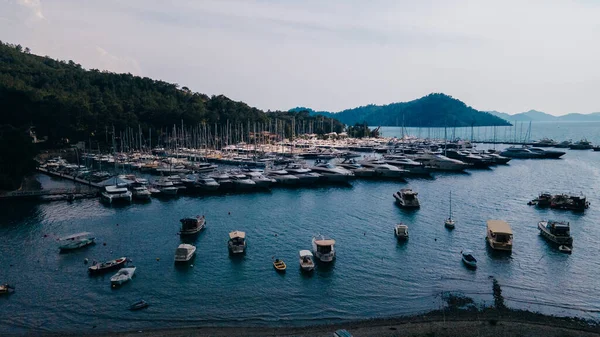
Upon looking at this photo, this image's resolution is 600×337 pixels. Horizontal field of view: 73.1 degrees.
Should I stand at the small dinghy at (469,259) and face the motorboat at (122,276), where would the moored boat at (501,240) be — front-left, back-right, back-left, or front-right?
back-right

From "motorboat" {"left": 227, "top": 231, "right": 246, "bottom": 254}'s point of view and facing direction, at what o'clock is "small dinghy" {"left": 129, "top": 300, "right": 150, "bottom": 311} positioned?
The small dinghy is roughly at 7 o'clock from the motorboat.

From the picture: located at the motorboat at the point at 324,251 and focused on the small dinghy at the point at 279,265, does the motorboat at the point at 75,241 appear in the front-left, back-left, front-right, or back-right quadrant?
front-right

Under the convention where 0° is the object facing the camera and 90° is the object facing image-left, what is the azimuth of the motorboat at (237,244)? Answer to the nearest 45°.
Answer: approximately 180°

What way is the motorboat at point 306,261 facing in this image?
away from the camera

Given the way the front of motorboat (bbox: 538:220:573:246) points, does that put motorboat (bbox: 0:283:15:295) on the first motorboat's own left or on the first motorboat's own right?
on the first motorboat's own left

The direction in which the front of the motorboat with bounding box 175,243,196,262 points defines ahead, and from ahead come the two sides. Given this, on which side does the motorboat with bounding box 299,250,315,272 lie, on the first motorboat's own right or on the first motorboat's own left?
on the first motorboat's own right

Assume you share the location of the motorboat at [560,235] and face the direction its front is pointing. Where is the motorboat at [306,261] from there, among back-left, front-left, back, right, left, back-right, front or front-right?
left
